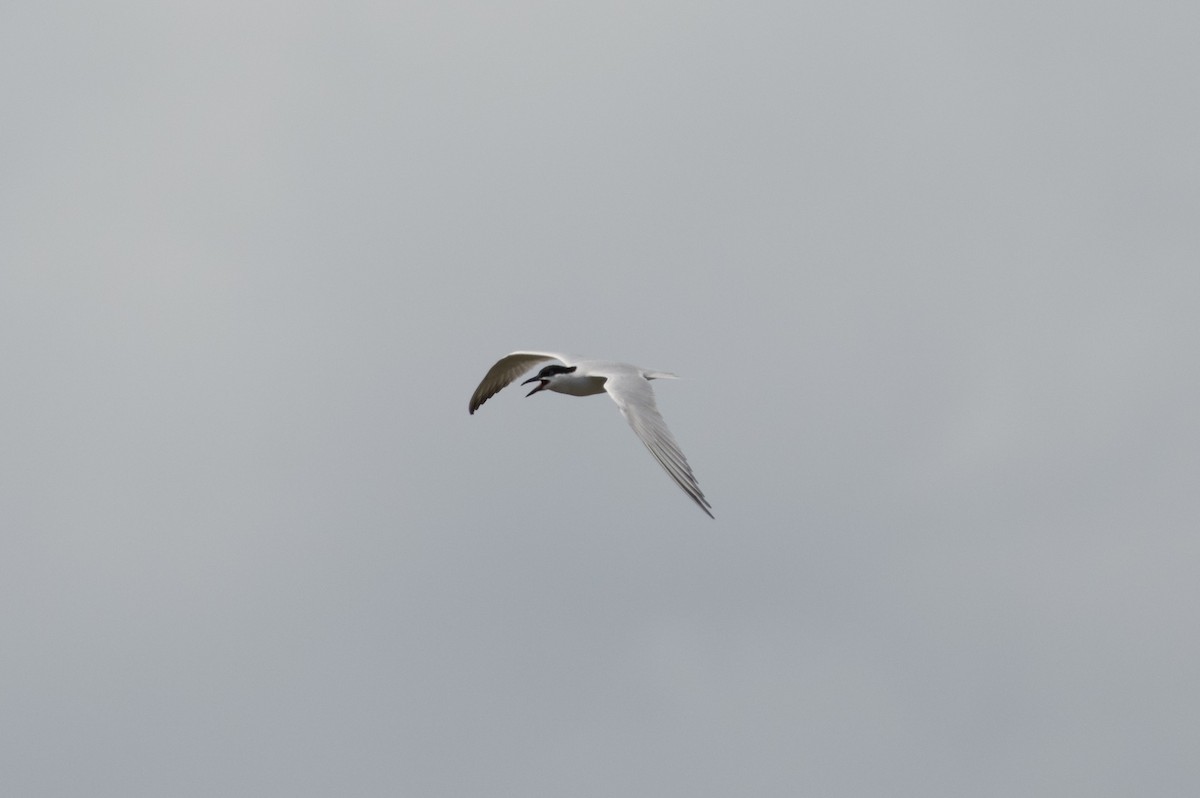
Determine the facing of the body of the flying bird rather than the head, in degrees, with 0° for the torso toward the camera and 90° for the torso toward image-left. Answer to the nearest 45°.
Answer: approximately 45°
